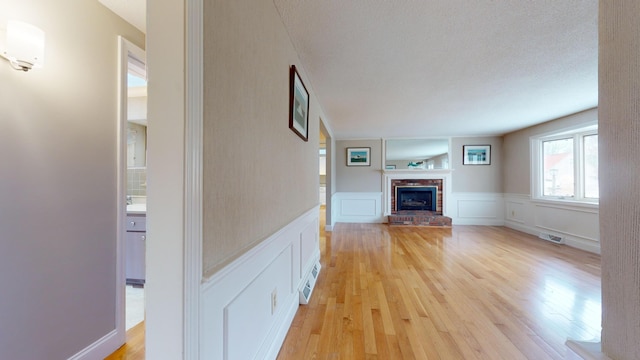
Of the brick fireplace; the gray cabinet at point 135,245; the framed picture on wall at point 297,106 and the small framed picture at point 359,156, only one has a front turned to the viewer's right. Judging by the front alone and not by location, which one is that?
the framed picture on wall

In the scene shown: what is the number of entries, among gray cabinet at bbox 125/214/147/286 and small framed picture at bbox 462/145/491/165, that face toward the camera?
2

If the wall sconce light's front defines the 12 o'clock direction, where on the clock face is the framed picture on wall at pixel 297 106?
The framed picture on wall is roughly at 11 o'clock from the wall sconce light.

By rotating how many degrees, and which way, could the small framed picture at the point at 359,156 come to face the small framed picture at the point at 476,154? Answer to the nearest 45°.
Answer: approximately 90° to its left

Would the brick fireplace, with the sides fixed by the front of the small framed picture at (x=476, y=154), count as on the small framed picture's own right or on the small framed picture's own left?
on the small framed picture's own right

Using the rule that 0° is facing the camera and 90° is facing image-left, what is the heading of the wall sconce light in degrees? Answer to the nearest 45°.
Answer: approximately 315°

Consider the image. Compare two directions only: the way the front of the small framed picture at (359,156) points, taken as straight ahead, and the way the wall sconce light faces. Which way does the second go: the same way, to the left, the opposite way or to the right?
to the left

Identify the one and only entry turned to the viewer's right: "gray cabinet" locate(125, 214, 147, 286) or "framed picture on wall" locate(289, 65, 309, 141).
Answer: the framed picture on wall

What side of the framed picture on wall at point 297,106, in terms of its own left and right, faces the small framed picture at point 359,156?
left

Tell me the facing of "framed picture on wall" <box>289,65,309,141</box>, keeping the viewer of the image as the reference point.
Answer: facing to the right of the viewer

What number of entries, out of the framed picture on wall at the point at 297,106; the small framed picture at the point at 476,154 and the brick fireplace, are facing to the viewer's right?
1

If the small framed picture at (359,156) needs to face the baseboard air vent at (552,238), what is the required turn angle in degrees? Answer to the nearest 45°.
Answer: approximately 45° to its left

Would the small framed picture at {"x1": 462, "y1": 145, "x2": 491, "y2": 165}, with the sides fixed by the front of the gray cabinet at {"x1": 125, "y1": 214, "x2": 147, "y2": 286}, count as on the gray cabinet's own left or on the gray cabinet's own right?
on the gray cabinet's own left

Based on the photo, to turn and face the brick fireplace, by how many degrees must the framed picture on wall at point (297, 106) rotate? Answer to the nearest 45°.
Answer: approximately 45° to its left

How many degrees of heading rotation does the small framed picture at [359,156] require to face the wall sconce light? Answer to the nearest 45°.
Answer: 0° — it already faces it
